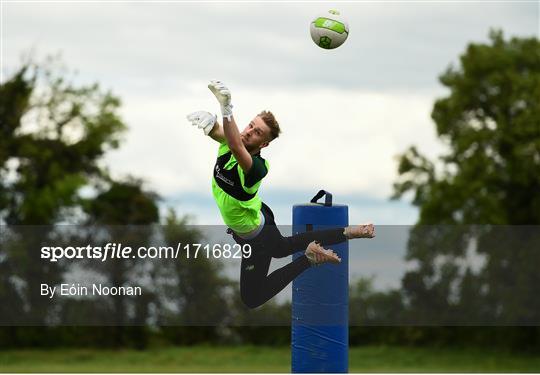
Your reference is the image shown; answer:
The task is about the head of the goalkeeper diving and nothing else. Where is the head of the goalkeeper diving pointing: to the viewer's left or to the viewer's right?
to the viewer's left

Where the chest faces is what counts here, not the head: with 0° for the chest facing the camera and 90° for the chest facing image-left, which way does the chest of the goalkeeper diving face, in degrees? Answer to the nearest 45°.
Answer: approximately 45°

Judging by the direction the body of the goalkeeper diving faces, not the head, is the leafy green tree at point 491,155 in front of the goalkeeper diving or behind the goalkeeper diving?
behind

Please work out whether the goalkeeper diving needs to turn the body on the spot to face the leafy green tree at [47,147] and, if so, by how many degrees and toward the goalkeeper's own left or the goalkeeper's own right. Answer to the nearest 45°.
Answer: approximately 135° to the goalkeeper's own right
